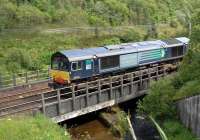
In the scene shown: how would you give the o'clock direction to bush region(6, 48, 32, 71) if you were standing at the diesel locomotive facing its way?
The bush is roughly at 1 o'clock from the diesel locomotive.

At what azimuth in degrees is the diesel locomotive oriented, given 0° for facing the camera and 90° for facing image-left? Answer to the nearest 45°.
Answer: approximately 45°

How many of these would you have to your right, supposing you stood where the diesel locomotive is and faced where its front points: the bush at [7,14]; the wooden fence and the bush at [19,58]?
2

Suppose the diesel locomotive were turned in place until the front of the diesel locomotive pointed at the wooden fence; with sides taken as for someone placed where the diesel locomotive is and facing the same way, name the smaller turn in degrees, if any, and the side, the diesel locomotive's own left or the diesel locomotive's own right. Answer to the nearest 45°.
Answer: approximately 90° to the diesel locomotive's own left
